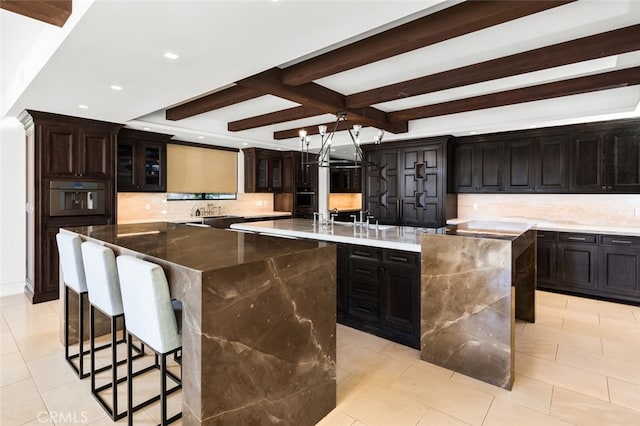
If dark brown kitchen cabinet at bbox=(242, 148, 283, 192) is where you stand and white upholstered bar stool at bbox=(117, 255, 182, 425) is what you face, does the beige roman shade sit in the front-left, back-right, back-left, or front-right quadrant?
front-right

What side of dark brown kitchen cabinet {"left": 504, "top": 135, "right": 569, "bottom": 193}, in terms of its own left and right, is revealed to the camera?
front

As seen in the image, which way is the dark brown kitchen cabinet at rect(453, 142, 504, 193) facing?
toward the camera

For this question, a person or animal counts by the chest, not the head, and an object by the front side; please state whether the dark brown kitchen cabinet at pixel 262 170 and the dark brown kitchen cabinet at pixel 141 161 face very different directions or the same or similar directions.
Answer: same or similar directions

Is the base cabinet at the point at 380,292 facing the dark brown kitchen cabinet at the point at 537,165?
no

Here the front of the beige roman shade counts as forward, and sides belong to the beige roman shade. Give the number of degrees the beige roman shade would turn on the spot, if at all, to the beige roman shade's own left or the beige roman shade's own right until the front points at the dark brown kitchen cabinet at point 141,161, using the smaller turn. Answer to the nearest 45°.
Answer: approximately 90° to the beige roman shade's own right

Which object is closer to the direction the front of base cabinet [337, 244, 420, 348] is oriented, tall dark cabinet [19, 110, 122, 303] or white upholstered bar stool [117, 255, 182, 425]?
the white upholstered bar stool

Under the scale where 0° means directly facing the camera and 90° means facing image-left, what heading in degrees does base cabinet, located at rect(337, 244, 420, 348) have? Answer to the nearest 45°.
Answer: approximately 45°

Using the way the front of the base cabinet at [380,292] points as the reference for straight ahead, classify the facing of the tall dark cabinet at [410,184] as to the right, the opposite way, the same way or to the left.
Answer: the same way

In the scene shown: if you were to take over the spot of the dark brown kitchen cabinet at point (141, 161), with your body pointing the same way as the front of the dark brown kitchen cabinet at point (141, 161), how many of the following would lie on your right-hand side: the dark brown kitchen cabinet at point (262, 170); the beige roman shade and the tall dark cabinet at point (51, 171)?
1

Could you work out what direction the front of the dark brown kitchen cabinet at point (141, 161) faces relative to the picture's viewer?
facing the viewer and to the right of the viewer

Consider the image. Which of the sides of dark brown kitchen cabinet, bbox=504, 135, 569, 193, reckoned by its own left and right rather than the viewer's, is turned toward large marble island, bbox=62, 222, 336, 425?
front
